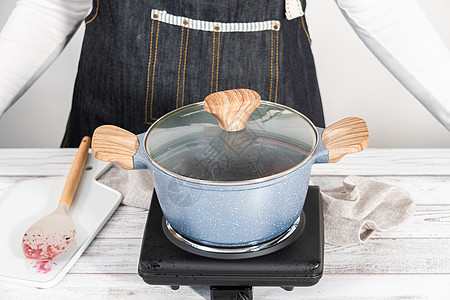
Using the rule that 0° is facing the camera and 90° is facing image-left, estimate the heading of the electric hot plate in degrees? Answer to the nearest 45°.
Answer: approximately 0°
